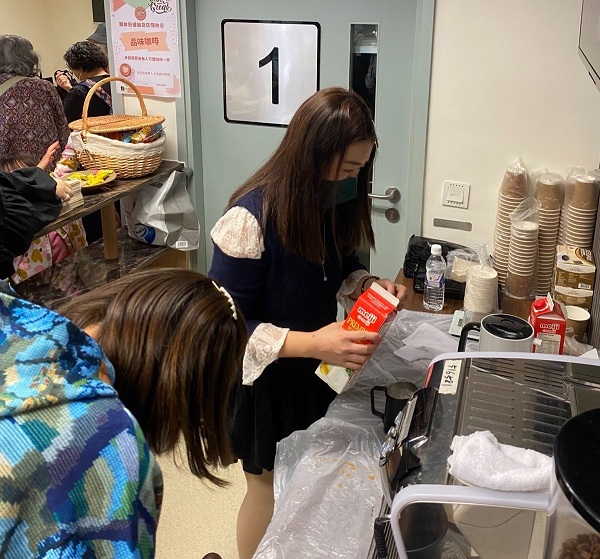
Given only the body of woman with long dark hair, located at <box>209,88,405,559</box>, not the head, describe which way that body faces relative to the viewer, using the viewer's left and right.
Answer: facing the viewer and to the right of the viewer

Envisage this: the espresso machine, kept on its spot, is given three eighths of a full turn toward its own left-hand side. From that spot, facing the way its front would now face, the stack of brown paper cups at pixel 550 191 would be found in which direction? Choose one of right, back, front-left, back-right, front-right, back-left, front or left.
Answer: back-left

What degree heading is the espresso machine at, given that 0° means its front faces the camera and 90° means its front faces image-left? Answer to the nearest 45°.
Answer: approximately 90°

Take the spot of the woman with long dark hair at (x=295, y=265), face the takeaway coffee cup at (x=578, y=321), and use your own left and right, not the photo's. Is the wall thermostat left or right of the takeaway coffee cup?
left

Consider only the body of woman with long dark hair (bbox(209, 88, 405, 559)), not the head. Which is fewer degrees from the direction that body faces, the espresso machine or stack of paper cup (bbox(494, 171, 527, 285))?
the espresso machine

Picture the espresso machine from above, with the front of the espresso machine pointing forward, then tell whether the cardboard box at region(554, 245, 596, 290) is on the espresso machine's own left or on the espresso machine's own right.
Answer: on the espresso machine's own right

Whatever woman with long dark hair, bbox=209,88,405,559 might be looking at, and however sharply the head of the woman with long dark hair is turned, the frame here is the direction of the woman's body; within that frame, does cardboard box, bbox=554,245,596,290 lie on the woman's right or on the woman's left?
on the woman's left

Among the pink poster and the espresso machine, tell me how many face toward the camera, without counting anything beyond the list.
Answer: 1

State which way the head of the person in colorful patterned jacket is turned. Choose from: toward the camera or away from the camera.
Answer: away from the camera
